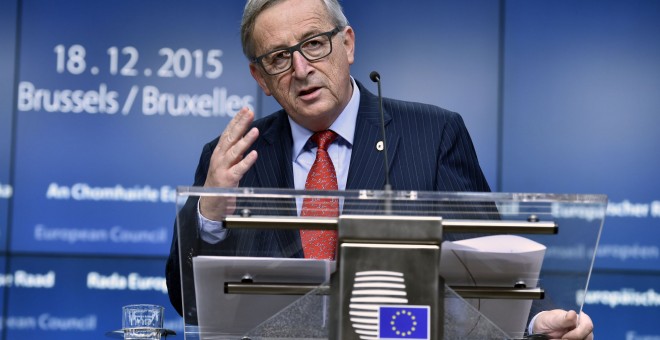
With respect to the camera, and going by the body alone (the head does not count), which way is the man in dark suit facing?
toward the camera

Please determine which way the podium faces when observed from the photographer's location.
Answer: facing the viewer

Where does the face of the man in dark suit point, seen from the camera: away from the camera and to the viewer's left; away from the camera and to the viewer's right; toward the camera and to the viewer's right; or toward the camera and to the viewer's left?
toward the camera and to the viewer's left

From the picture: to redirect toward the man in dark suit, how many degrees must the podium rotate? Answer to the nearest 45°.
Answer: approximately 180°

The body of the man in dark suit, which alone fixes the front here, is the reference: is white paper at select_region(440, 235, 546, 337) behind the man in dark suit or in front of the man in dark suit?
in front

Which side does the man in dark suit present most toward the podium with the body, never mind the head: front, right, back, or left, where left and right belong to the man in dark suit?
front

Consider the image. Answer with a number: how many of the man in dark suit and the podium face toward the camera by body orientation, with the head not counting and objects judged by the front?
2
